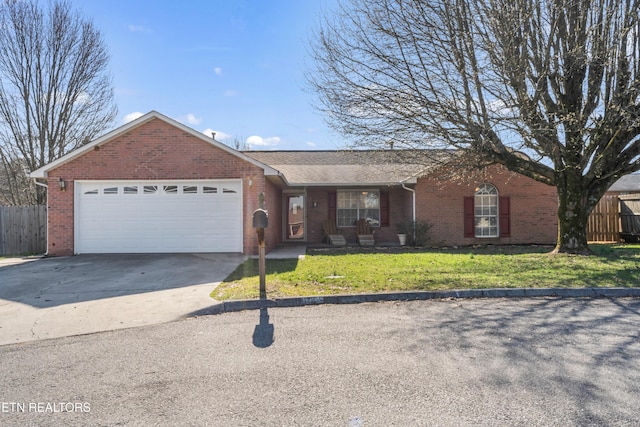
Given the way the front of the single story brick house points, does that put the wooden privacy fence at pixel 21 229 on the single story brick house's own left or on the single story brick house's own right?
on the single story brick house's own right

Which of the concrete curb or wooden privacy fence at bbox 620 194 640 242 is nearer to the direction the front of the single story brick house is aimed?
the concrete curb

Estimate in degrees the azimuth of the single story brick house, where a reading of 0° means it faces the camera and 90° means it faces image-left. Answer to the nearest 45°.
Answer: approximately 0°

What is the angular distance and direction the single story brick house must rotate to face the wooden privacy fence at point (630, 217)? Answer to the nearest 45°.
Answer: approximately 90° to its left

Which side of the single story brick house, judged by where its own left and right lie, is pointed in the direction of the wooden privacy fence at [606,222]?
left
